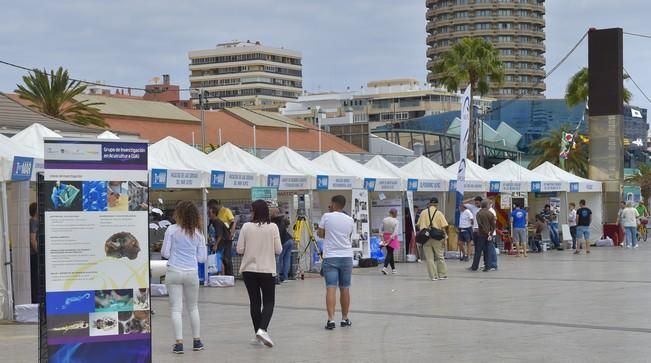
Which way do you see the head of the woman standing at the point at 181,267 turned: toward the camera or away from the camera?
away from the camera

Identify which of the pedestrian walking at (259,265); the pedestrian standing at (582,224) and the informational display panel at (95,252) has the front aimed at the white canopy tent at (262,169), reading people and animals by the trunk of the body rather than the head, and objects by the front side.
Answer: the pedestrian walking at (259,265)

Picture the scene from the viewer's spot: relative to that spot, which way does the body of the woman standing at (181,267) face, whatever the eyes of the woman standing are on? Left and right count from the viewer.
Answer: facing away from the viewer

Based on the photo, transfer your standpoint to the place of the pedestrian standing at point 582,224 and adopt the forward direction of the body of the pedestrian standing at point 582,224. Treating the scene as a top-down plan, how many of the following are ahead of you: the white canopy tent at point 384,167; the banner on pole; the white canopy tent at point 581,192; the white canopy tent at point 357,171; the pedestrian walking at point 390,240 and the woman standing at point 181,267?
1

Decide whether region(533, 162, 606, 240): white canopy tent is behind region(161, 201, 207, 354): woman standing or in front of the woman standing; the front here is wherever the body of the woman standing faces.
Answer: in front

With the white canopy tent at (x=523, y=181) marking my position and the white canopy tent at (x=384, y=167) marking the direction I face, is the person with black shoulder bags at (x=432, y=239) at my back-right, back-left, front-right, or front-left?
front-left
